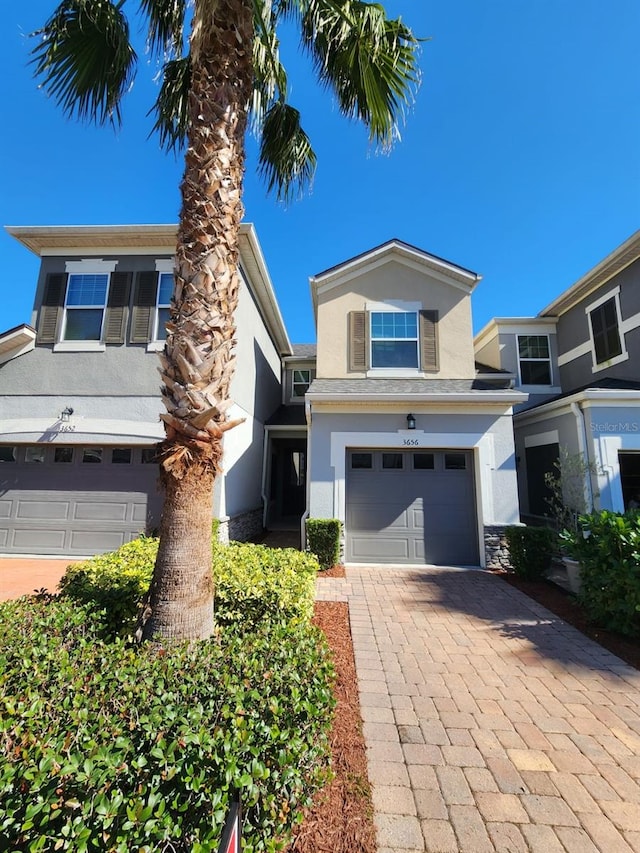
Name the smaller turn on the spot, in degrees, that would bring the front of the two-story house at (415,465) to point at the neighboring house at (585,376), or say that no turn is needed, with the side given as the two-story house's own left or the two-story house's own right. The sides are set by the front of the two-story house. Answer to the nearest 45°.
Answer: approximately 135° to the two-story house's own left

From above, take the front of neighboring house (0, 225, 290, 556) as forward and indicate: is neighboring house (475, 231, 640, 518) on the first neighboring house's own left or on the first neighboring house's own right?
on the first neighboring house's own left

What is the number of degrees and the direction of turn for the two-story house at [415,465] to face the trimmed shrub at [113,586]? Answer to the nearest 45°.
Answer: approximately 45° to its right

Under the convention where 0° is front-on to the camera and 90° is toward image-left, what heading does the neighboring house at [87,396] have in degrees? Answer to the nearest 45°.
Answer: approximately 0°

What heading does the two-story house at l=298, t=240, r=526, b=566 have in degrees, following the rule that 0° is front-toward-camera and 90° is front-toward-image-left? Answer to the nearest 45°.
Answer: approximately 0°

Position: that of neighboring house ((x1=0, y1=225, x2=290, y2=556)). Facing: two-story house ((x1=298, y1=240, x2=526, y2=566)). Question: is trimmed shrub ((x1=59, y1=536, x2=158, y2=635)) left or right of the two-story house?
right

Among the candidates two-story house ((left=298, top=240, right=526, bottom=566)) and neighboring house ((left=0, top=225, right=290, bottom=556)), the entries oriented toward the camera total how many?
2

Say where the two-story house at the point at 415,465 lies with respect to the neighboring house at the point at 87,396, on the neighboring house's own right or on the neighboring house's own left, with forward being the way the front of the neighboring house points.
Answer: on the neighboring house's own left

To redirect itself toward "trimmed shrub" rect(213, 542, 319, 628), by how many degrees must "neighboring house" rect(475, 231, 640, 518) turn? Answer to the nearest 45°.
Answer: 0° — it already faces it
